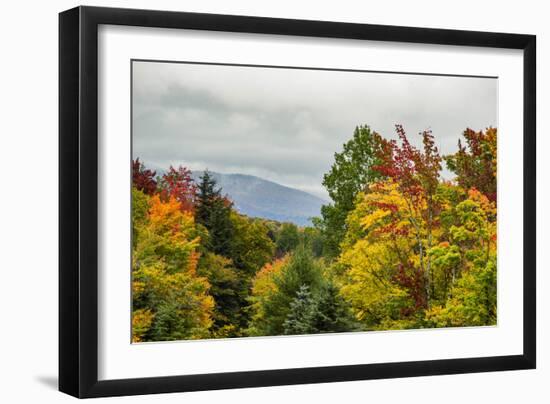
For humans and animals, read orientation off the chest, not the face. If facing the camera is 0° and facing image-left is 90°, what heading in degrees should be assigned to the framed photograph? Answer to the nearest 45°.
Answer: approximately 315°
